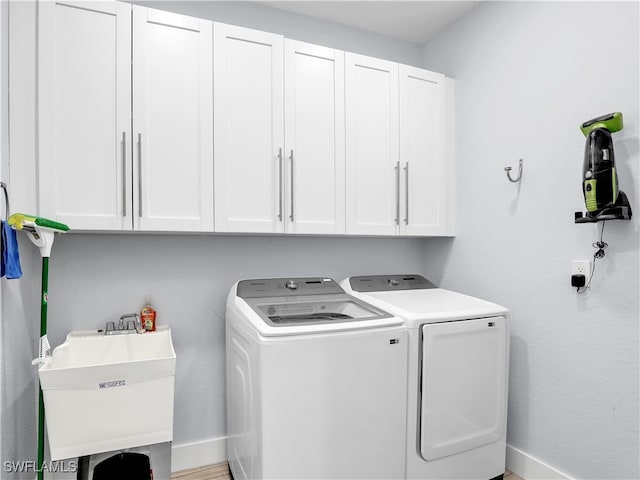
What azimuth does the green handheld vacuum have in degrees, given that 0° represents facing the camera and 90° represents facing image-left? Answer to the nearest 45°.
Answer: approximately 45°

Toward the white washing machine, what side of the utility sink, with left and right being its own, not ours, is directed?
left

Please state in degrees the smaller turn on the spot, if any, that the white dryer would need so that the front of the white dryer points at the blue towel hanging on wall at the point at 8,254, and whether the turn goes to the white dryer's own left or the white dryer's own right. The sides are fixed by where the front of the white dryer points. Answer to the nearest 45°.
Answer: approximately 90° to the white dryer's own right

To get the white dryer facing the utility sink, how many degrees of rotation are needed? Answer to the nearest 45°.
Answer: approximately 90° to its right

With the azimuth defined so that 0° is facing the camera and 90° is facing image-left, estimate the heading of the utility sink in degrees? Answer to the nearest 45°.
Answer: approximately 0°

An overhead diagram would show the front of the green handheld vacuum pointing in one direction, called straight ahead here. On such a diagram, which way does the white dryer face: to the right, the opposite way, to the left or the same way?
to the left

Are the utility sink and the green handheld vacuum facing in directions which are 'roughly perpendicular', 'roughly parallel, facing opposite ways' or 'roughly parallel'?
roughly perpendicular
